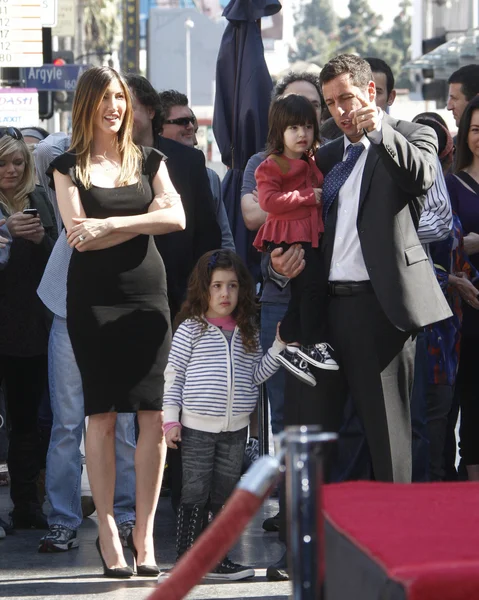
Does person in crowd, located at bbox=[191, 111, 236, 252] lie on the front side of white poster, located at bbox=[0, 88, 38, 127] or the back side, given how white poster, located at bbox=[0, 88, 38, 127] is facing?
on the front side

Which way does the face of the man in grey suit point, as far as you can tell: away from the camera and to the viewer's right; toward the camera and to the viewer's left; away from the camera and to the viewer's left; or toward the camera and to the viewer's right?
toward the camera and to the viewer's left

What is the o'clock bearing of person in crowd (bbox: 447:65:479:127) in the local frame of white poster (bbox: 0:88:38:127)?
The person in crowd is roughly at 11 o'clock from the white poster.

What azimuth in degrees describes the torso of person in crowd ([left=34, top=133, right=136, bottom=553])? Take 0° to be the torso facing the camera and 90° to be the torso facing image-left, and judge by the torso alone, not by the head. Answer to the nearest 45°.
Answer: approximately 0°

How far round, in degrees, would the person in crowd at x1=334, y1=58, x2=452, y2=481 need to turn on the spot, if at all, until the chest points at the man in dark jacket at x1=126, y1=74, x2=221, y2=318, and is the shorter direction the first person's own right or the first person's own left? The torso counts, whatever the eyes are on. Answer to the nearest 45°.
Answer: approximately 90° to the first person's own right

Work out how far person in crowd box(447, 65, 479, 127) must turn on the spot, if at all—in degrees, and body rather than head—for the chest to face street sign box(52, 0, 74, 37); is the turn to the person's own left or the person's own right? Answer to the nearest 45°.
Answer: approximately 45° to the person's own right

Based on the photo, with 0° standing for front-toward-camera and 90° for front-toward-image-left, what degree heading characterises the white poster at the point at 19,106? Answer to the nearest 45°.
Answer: approximately 0°

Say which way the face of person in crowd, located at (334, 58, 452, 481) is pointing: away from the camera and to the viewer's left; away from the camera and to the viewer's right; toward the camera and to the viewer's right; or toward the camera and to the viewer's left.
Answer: toward the camera and to the viewer's left

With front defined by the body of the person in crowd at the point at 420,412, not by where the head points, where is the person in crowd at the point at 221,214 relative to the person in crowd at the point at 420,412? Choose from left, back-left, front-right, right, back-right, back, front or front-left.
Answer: right

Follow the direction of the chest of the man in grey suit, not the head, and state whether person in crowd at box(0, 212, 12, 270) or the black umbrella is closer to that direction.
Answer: the person in crowd

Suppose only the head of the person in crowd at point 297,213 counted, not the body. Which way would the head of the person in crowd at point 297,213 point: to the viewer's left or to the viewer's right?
to the viewer's right
